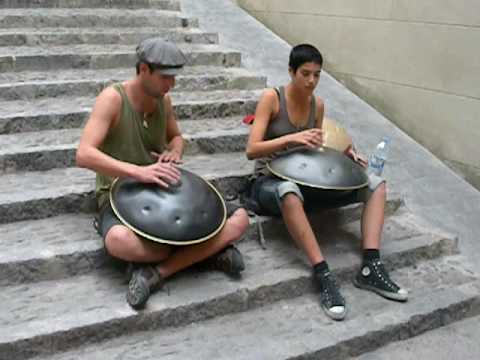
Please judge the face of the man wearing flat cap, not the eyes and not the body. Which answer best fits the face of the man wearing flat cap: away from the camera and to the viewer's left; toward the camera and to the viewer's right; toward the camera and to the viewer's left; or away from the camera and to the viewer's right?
toward the camera and to the viewer's right

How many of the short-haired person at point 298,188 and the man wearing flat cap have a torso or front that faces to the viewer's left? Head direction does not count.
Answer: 0

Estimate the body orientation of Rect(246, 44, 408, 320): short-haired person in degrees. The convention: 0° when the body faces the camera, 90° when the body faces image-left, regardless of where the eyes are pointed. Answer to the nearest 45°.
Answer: approximately 315°

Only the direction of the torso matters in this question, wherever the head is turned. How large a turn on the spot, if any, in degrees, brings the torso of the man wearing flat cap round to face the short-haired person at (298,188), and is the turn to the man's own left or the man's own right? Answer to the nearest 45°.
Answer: approximately 45° to the man's own left

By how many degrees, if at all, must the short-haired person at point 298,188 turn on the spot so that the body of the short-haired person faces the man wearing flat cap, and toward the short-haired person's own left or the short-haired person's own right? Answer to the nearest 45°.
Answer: approximately 90° to the short-haired person's own right

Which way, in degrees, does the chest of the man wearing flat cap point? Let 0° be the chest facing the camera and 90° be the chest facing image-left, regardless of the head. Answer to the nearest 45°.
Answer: approximately 315°
